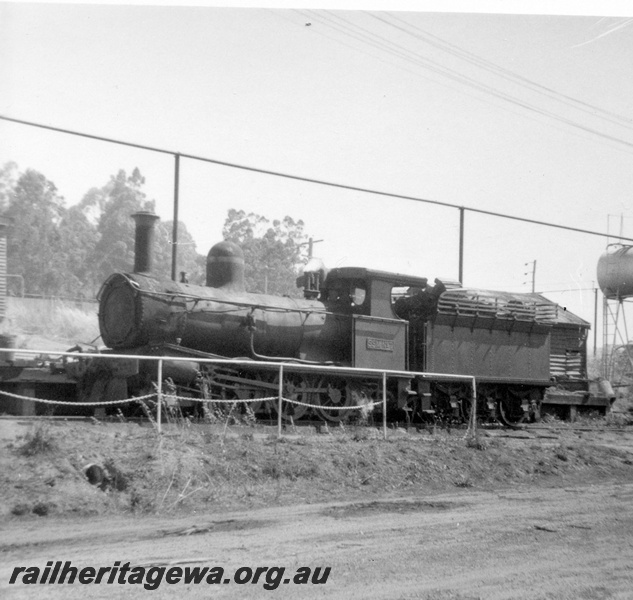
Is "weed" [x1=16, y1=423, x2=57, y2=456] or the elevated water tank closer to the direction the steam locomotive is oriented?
the weed

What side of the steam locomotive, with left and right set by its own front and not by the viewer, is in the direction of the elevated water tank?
back

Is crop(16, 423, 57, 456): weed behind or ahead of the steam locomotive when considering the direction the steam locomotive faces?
ahead

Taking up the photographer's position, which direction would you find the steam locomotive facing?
facing the viewer and to the left of the viewer
